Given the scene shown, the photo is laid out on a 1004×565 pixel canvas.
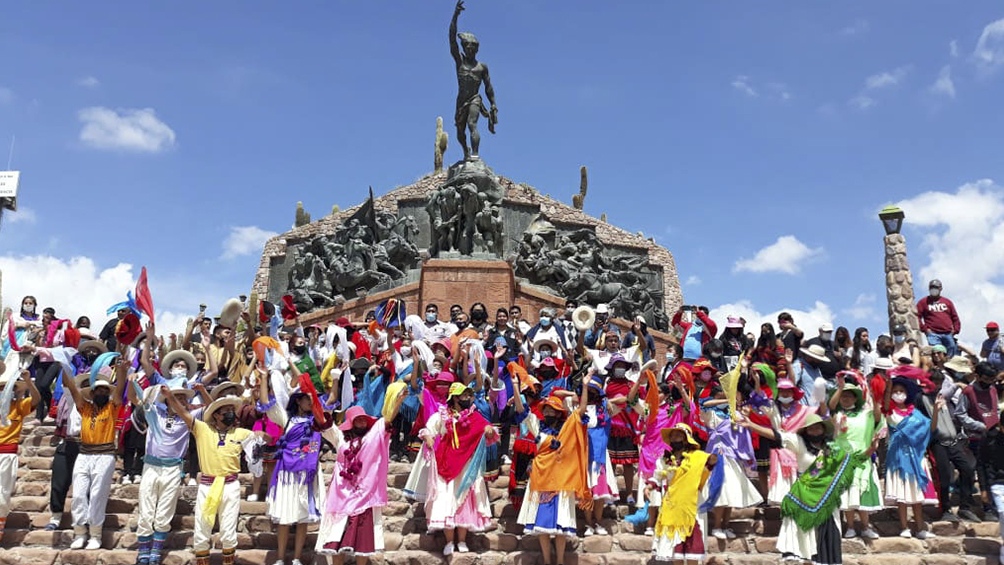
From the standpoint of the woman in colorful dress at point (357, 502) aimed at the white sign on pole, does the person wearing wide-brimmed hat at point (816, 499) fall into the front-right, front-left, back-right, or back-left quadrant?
back-right

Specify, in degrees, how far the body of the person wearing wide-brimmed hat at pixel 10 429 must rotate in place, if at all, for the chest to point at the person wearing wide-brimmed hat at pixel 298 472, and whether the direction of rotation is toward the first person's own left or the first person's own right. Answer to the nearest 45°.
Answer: approximately 45° to the first person's own left

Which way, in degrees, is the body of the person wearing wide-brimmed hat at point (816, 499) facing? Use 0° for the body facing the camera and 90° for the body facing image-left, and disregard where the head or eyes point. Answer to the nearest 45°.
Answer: approximately 0°
